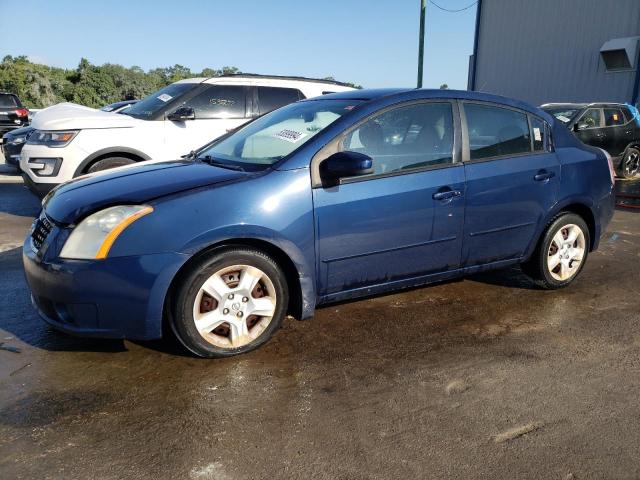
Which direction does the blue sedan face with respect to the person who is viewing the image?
facing the viewer and to the left of the viewer

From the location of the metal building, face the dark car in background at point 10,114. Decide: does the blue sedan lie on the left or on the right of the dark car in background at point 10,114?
left

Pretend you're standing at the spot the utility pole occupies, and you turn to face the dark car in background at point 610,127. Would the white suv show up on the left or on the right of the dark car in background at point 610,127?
right

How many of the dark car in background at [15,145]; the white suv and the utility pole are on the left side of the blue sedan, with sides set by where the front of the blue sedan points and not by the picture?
0

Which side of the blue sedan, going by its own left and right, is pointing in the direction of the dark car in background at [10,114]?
right

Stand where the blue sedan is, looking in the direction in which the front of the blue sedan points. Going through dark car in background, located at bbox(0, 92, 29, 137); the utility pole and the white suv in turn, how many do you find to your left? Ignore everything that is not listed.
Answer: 0

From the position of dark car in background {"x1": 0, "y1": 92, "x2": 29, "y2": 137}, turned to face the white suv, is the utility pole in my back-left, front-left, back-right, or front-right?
front-left

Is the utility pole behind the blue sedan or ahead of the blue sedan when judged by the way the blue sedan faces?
behind

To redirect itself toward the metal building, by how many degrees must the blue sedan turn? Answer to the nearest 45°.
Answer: approximately 180°

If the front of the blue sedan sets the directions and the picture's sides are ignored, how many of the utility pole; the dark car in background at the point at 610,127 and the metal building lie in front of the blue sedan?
0

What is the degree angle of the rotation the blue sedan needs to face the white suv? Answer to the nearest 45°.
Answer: approximately 90° to its right

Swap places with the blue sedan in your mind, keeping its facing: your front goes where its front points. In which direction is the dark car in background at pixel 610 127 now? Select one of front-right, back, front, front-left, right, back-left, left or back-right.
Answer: back

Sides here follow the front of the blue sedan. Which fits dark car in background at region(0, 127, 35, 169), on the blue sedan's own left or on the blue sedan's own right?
on the blue sedan's own right
